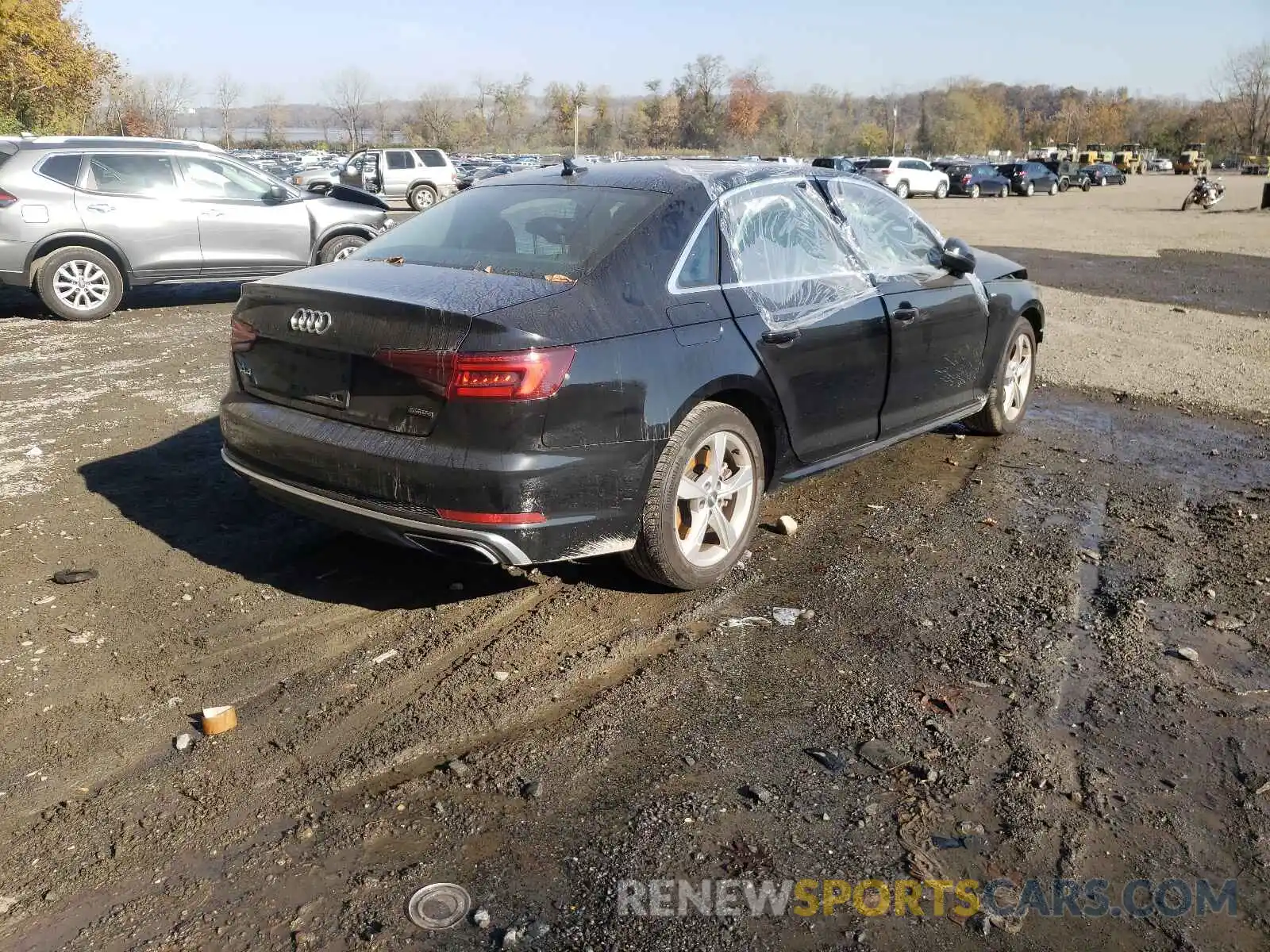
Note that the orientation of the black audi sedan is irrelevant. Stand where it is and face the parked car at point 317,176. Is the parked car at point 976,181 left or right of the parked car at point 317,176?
right

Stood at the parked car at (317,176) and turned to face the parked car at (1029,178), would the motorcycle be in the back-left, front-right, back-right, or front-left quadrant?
front-right

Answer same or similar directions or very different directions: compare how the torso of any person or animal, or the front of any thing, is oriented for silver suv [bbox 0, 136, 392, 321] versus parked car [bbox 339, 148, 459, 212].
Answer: very different directions

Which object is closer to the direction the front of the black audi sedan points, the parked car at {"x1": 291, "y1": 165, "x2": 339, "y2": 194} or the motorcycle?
the motorcycle

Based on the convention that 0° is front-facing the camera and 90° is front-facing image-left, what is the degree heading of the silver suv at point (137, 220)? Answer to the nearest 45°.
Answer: approximately 270°

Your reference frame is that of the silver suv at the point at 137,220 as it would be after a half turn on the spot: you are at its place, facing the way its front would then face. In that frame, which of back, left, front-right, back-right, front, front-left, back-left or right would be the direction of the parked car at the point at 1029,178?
back-right

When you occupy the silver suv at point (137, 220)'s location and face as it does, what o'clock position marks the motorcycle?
The motorcycle is roughly at 11 o'clock from the silver suv.

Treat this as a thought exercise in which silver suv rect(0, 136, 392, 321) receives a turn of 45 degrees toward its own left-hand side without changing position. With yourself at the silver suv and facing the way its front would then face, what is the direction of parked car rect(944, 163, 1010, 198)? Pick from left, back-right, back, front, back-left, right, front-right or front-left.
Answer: front

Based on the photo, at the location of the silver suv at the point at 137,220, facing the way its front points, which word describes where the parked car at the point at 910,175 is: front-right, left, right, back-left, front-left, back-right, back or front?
front-left

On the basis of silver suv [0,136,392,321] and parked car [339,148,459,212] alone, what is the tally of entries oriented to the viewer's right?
1
